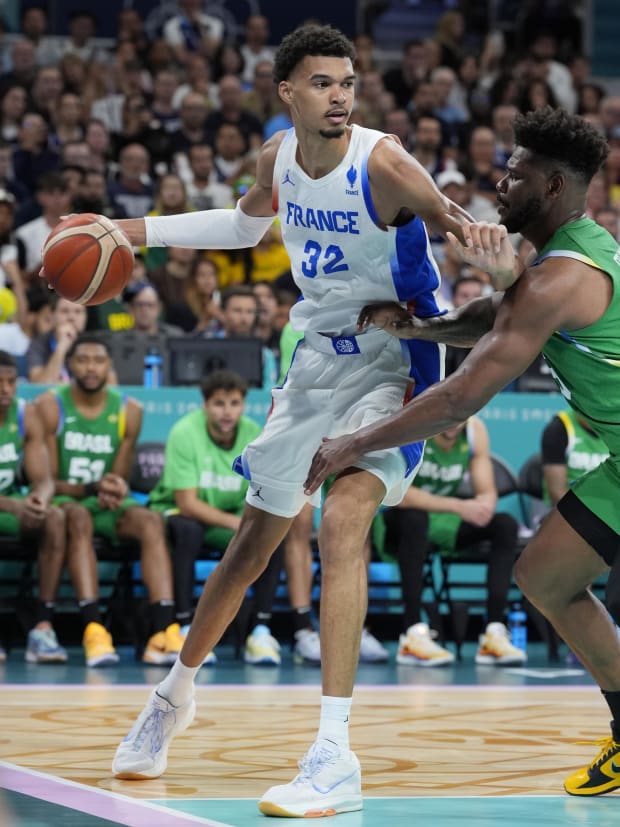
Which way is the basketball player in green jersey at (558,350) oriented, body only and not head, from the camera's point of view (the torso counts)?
to the viewer's left

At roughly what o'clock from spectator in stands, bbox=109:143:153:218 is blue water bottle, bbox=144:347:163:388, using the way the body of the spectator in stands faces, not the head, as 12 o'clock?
The blue water bottle is roughly at 12 o'clock from the spectator in stands.

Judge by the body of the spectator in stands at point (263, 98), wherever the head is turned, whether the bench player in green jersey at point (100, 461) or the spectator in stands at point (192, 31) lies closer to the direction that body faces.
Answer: the bench player in green jersey

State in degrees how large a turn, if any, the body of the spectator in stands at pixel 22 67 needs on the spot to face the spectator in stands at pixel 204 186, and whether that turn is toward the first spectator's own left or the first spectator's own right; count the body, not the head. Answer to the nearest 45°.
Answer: approximately 45° to the first spectator's own left

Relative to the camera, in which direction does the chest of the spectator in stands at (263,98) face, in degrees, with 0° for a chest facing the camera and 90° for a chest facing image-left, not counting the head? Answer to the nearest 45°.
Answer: approximately 0°

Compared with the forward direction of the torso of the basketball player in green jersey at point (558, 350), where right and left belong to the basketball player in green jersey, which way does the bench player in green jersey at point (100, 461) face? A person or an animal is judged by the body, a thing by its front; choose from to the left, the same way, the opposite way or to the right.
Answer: to the left

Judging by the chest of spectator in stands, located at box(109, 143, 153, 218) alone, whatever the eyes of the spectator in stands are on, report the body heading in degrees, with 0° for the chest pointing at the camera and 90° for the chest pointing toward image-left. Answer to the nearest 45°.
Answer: approximately 0°

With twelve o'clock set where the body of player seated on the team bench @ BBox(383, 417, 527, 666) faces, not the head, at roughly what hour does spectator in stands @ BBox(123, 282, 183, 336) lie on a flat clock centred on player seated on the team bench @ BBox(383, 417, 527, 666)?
spectator in stands @ BBox(123, 282, 183, 336) is roughly at 4 o'clock from player seated on the team bench @ BBox(383, 417, 527, 666).
